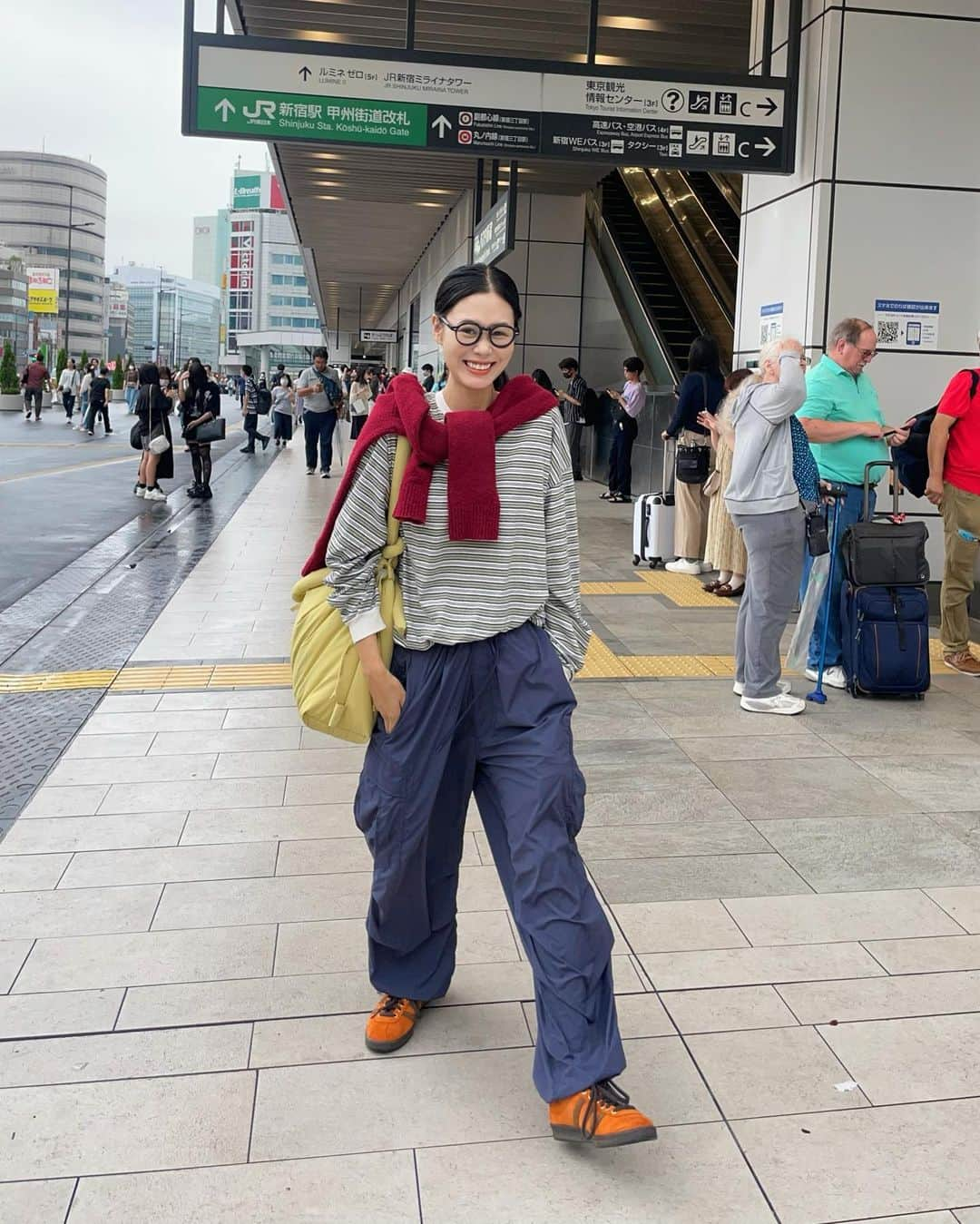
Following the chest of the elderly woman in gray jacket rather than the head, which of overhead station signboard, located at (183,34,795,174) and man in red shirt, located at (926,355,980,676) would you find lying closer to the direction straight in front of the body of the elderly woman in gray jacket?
the man in red shirt

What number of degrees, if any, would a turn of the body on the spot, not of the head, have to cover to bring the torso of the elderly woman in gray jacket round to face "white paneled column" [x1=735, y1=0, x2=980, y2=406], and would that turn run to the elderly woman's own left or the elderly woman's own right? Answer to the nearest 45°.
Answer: approximately 90° to the elderly woman's own left

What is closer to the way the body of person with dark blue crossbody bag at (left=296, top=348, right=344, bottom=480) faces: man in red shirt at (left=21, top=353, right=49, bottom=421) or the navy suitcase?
the navy suitcase

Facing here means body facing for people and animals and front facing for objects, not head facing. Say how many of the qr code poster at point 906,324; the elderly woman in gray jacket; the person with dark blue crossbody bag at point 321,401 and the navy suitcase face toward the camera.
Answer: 3

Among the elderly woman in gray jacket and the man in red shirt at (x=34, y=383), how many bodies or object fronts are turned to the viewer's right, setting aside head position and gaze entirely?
1

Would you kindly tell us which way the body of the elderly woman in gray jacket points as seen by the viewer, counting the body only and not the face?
to the viewer's right
